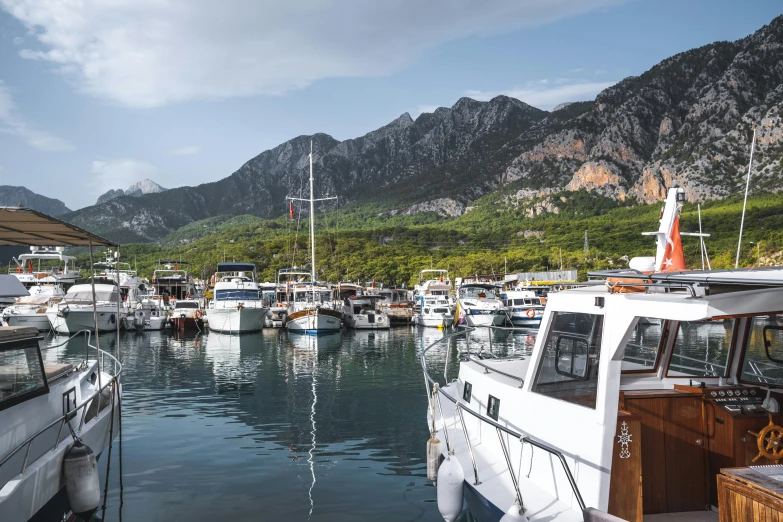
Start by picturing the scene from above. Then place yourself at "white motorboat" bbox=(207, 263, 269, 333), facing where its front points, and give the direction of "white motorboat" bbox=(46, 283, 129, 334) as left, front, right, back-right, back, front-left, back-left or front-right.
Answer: right

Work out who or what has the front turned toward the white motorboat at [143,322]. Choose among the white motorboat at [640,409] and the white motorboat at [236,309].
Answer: the white motorboat at [640,409]

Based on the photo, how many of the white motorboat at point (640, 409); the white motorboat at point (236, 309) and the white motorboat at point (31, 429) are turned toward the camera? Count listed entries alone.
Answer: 1

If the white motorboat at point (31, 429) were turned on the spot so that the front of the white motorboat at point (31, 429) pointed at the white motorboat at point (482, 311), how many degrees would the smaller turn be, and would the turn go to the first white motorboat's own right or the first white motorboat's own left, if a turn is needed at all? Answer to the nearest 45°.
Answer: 0° — it already faces it

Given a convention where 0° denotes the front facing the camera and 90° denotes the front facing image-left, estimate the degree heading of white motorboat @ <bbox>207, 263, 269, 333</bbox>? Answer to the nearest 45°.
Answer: approximately 0°

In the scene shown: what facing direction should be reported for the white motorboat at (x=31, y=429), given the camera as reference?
facing away from the viewer and to the right of the viewer

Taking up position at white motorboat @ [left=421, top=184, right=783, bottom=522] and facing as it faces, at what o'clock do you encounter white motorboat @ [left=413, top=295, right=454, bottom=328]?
white motorboat @ [left=413, top=295, right=454, bottom=328] is roughly at 1 o'clock from white motorboat @ [left=421, top=184, right=783, bottom=522].

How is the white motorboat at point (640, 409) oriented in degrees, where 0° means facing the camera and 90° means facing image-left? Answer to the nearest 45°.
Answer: approximately 135°

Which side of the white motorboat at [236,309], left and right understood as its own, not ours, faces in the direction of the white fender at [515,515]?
front

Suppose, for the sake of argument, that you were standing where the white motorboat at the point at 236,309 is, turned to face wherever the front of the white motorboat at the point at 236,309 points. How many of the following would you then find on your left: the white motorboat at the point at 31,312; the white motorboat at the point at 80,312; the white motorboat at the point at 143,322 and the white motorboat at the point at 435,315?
1

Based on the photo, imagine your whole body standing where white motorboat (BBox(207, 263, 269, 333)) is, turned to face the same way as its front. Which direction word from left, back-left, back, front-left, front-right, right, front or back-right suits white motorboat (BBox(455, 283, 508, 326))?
left

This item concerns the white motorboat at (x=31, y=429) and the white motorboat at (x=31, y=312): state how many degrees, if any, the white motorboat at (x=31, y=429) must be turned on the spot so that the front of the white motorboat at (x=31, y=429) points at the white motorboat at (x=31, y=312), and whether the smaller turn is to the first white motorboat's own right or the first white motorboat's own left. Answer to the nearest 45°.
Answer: approximately 45° to the first white motorboat's own left

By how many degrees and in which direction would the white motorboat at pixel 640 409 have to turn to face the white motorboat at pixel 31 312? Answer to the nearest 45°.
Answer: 0° — it already faces it

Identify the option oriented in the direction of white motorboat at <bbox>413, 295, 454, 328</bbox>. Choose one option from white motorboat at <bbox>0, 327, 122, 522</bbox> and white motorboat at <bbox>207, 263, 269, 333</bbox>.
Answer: white motorboat at <bbox>0, 327, 122, 522</bbox>
